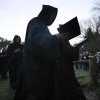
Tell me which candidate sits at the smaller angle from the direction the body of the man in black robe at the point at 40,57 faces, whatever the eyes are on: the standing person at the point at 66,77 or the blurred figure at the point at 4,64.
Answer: the standing person

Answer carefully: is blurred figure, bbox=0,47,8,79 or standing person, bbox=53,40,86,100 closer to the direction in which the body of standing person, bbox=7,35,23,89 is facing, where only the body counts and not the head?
the standing person

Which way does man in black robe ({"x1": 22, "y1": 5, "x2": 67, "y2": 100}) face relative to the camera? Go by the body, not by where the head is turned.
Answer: to the viewer's right

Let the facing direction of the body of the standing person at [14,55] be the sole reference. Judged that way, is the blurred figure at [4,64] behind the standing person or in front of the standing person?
behind
